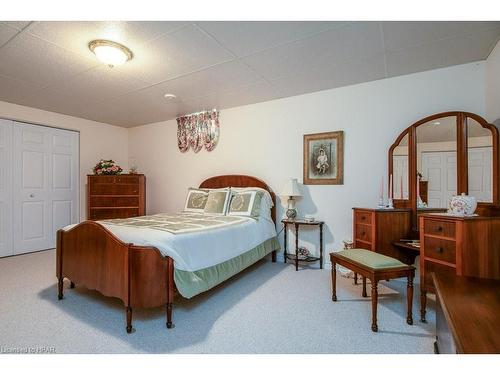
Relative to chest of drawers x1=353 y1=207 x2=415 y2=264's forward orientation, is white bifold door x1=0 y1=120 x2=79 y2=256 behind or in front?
in front

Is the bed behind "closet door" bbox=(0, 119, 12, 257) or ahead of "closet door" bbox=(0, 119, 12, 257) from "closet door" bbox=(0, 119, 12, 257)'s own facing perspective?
ahead

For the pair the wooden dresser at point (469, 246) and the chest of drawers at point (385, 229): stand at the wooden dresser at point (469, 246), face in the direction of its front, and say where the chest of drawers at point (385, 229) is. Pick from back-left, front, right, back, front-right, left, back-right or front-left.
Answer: right

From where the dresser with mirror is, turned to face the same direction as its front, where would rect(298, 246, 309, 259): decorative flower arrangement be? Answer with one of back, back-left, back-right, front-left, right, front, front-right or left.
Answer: front-right

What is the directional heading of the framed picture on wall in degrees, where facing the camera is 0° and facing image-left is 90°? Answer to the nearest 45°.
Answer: approximately 45°

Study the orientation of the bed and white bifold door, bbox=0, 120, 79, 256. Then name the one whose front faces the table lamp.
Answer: the white bifold door

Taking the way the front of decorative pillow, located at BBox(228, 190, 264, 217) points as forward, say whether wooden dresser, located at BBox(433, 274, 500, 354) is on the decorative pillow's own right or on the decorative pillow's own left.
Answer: on the decorative pillow's own left

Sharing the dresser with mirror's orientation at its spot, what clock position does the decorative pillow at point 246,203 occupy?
The decorative pillow is roughly at 1 o'clock from the dresser with mirror.
